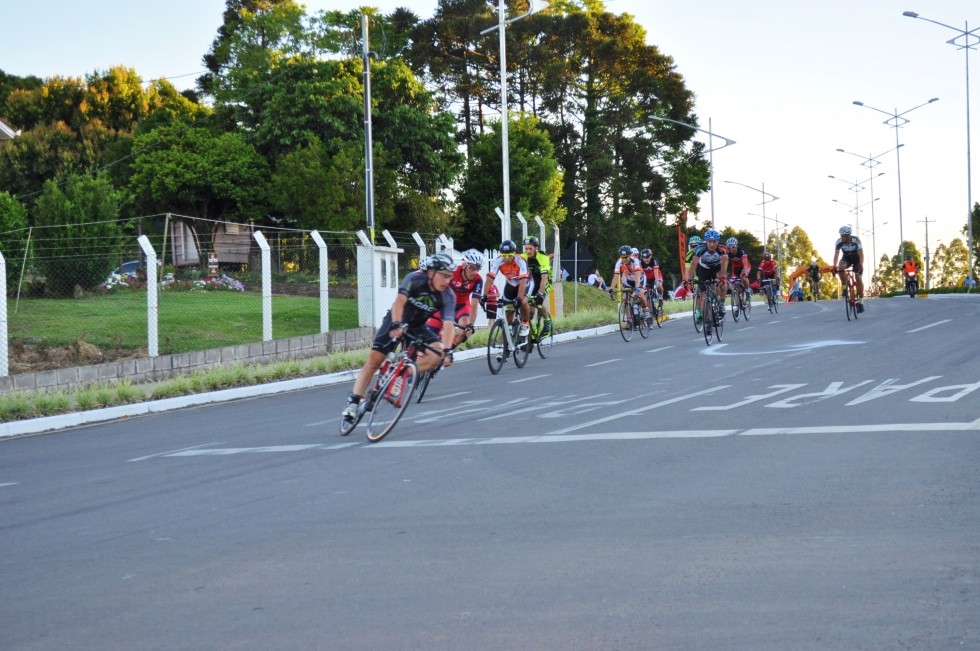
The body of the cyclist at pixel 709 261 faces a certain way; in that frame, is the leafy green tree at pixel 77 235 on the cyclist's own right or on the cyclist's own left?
on the cyclist's own right

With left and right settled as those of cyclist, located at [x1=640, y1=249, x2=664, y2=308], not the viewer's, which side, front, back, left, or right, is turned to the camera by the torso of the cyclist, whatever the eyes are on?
front

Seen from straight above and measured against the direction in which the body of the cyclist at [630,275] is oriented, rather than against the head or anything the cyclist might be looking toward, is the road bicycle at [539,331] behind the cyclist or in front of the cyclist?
in front

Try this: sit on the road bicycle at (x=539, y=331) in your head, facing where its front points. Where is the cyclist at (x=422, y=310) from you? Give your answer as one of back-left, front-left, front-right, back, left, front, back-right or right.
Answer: front

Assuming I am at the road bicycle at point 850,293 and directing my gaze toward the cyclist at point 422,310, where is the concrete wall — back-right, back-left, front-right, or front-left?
front-right

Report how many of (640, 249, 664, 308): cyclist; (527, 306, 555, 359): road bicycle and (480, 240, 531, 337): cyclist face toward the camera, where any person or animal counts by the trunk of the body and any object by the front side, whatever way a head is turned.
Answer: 3

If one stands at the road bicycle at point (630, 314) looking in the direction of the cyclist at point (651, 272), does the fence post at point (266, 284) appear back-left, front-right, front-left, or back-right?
back-left

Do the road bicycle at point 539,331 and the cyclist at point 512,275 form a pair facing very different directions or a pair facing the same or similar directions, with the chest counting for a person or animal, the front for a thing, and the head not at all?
same or similar directions

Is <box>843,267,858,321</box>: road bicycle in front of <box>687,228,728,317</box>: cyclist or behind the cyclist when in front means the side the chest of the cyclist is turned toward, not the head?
behind

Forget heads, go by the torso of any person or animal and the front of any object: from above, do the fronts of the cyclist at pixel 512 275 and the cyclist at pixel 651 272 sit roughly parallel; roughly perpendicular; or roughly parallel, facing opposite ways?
roughly parallel

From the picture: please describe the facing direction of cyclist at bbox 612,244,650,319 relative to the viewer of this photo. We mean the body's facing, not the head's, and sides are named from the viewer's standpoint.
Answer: facing the viewer and to the left of the viewer

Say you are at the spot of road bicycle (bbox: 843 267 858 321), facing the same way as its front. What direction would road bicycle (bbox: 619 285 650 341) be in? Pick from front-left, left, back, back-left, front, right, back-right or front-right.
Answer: front-right

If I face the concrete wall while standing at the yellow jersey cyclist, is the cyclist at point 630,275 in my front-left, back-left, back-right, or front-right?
back-right

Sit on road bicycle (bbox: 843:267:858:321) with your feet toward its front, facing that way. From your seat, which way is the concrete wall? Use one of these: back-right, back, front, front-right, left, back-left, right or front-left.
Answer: front-right

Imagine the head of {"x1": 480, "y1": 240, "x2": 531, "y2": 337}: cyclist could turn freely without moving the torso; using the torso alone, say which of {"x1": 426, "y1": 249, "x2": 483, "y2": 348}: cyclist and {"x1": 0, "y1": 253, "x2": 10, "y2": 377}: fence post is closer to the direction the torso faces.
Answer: the cyclist

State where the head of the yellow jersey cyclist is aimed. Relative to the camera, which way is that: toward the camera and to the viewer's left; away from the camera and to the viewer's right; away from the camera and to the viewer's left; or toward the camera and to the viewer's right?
toward the camera and to the viewer's left

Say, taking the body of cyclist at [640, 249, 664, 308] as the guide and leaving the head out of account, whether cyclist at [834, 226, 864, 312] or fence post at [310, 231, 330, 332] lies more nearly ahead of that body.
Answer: the fence post

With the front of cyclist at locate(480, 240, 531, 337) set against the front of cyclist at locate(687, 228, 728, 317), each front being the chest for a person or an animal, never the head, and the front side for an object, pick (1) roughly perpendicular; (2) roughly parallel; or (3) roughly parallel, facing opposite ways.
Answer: roughly parallel

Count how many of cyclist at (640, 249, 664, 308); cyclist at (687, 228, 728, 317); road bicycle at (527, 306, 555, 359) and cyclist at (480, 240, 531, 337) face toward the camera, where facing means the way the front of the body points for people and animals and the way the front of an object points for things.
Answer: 4
